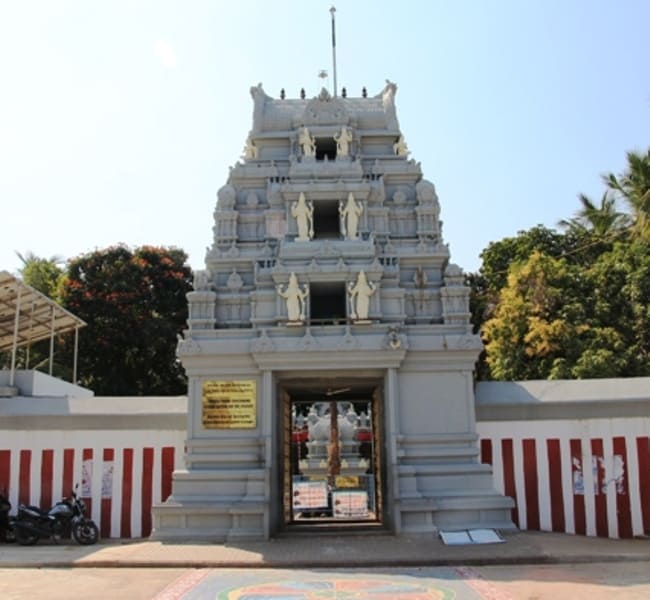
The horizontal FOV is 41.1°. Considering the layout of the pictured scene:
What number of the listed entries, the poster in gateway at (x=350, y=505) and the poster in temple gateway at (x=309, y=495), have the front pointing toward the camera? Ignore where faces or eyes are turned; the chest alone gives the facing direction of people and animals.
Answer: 2

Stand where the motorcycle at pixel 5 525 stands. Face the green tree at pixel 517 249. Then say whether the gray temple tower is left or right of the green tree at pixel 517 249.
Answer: right

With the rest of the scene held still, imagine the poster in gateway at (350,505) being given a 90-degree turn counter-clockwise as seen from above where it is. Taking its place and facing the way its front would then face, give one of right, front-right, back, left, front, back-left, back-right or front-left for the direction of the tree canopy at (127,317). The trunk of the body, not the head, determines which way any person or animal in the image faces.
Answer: back-left

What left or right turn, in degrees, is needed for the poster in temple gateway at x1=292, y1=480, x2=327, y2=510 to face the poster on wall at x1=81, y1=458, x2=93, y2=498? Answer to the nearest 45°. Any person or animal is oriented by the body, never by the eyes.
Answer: approximately 45° to its right

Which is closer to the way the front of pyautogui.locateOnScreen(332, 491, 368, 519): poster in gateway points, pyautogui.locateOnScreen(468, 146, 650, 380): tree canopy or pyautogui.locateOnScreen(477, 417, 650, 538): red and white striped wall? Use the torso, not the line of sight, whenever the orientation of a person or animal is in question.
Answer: the red and white striped wall

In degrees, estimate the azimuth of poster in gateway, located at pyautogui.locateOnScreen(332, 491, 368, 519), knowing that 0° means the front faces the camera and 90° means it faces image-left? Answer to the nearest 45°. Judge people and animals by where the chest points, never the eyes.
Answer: approximately 0°

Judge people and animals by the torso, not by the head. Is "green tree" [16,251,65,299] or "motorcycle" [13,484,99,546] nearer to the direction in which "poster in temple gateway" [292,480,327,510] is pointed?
the motorcycle

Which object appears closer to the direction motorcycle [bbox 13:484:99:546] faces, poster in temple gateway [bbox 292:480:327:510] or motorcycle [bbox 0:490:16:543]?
the poster in temple gateway

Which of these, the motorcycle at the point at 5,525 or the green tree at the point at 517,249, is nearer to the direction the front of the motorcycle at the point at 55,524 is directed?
the green tree

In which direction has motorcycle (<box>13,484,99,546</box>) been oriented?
to the viewer's right
